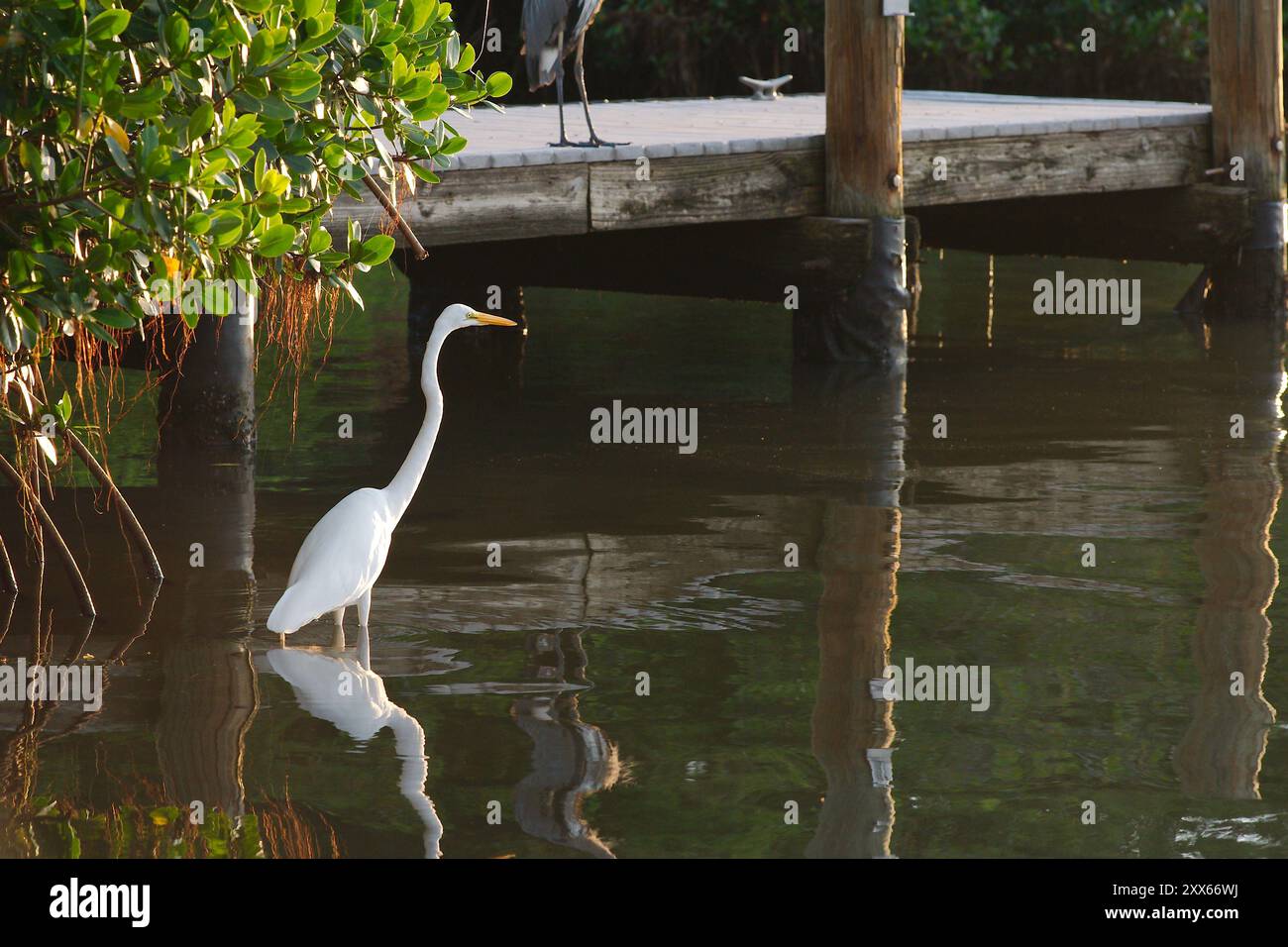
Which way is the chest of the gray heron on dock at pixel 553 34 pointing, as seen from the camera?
to the viewer's right

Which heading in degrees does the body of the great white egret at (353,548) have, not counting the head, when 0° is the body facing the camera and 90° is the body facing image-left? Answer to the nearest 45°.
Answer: approximately 270°

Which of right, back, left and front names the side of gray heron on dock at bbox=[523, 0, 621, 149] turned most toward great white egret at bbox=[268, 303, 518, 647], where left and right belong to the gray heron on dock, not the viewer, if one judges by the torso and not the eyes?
right

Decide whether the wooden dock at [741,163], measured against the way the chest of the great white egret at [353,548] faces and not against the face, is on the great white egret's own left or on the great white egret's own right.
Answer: on the great white egret's own left

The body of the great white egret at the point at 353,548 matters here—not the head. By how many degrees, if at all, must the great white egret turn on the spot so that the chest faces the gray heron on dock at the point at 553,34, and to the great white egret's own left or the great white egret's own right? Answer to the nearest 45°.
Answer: approximately 90° to the great white egret's own left
